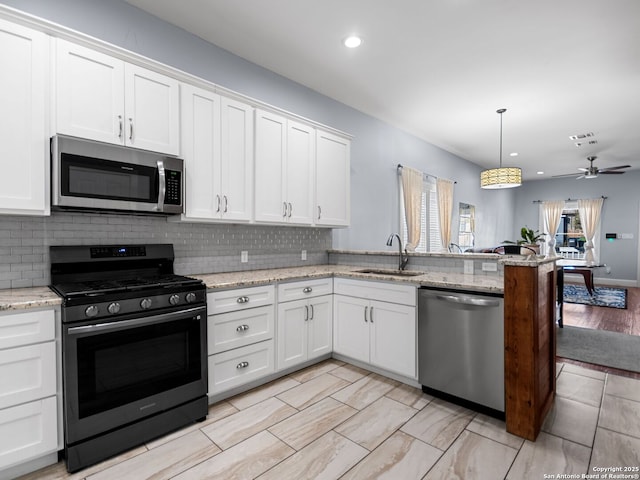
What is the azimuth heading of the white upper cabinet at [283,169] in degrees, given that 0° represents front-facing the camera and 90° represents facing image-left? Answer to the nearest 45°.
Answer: approximately 315°

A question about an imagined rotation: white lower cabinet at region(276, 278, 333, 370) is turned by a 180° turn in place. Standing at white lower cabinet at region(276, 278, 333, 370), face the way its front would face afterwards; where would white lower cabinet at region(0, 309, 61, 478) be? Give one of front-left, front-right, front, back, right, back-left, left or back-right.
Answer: left

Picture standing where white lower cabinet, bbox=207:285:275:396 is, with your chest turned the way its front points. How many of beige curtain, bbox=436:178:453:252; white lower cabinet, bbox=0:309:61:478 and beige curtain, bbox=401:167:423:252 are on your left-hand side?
2

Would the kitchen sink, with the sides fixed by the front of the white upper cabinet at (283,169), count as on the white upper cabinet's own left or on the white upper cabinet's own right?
on the white upper cabinet's own left

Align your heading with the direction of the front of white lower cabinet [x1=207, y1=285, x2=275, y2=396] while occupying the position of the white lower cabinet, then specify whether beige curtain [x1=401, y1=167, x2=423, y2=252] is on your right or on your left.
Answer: on your left

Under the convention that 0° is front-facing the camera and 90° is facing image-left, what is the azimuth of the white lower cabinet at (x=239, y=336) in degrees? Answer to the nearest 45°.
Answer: approximately 315°

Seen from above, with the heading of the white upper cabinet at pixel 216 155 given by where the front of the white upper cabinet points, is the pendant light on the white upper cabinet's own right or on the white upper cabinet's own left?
on the white upper cabinet's own left

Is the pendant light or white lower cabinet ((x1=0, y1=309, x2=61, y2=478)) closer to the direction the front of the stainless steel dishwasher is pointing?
the white lower cabinet

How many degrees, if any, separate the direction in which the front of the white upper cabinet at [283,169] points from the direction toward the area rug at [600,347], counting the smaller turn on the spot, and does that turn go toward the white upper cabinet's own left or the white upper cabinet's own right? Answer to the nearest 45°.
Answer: approximately 45° to the white upper cabinet's own left

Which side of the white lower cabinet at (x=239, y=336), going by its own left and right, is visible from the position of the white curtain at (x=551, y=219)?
left

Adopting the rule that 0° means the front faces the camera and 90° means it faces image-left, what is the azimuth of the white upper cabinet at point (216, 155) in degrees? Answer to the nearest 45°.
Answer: approximately 315°

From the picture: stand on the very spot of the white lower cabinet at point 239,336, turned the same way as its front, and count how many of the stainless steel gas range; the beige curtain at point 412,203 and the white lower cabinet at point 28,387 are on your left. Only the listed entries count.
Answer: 1

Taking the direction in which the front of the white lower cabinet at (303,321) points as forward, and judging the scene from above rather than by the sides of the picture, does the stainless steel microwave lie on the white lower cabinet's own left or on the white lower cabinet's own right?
on the white lower cabinet's own right

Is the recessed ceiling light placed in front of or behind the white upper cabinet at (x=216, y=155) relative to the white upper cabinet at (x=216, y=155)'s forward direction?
in front
